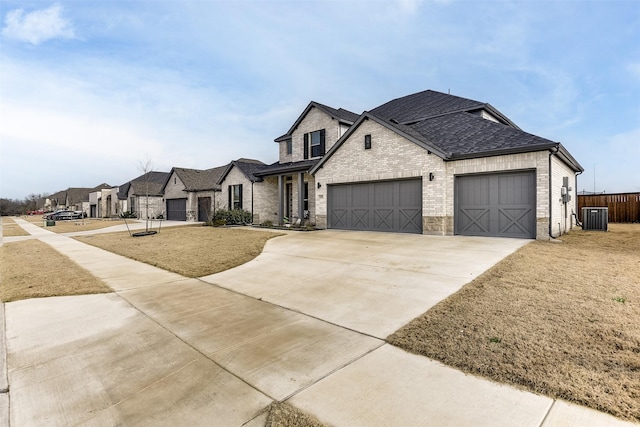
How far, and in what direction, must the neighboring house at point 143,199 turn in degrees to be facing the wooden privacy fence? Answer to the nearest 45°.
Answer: approximately 90° to its left

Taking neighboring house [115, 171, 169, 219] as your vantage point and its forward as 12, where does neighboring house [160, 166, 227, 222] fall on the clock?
neighboring house [160, 166, 227, 222] is roughly at 10 o'clock from neighboring house [115, 171, 169, 219].

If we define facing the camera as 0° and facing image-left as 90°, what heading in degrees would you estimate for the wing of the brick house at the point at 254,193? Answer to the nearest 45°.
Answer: approximately 45°

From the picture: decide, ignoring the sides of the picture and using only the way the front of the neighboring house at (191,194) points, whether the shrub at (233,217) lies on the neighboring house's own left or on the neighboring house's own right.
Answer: on the neighboring house's own left

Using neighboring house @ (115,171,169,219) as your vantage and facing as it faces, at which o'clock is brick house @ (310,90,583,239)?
The brick house is roughly at 10 o'clock from the neighboring house.

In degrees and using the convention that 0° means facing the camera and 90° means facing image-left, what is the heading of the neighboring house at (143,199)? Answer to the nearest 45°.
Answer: approximately 45°
